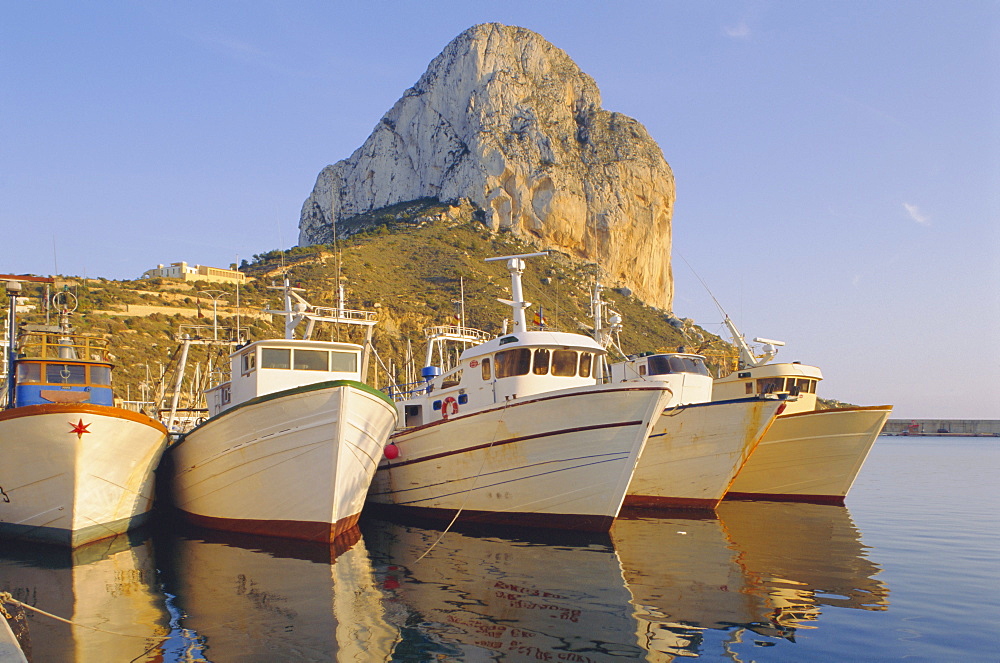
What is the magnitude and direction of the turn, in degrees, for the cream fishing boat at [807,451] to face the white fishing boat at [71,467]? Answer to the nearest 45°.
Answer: approximately 90° to its right

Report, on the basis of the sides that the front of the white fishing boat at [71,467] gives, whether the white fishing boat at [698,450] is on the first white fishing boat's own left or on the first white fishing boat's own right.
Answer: on the first white fishing boat's own left

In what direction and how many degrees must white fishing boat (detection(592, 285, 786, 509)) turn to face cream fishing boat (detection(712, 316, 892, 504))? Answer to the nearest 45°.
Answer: approximately 90° to its left

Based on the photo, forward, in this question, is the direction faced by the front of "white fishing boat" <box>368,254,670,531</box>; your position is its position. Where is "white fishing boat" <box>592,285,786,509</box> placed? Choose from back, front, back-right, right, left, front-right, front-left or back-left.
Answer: left

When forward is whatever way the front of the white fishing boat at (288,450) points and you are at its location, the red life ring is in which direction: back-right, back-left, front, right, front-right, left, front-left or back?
left

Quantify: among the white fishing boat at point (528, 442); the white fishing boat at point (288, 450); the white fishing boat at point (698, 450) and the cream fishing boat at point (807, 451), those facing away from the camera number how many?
0

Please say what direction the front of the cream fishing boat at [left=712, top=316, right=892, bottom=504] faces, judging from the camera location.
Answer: facing the viewer and to the right of the viewer

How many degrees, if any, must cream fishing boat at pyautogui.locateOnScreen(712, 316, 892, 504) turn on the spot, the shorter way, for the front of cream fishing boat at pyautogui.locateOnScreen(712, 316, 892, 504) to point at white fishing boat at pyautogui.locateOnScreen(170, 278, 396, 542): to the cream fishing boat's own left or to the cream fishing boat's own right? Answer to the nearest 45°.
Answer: approximately 90° to the cream fishing boat's own right

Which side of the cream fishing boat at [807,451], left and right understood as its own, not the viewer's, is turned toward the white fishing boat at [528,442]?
right

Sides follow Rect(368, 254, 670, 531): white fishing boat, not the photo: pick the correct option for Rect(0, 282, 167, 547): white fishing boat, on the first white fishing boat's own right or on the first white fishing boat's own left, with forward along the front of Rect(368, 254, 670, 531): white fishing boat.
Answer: on the first white fishing boat's own right

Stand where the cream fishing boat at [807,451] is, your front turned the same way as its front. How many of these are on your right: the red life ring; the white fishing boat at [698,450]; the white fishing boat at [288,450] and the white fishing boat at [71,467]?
4

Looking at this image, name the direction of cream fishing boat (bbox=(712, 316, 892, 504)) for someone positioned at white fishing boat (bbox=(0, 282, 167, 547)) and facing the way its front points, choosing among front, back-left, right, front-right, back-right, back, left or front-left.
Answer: left

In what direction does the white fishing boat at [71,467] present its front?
toward the camera
